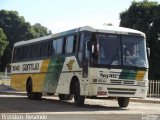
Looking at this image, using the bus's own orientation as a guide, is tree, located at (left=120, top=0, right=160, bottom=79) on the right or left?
on its left
